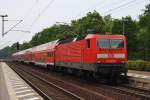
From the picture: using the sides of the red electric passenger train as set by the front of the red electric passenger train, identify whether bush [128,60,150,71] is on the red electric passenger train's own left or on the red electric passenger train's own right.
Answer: on the red electric passenger train's own left

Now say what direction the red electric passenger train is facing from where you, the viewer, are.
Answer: facing the viewer and to the right of the viewer
